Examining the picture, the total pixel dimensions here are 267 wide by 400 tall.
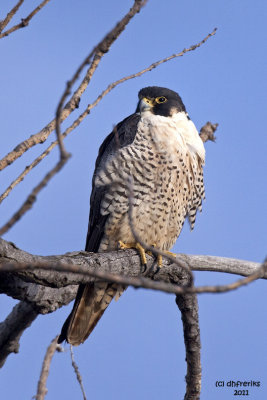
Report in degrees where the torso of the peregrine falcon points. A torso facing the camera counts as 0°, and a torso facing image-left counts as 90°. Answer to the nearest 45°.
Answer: approximately 315°

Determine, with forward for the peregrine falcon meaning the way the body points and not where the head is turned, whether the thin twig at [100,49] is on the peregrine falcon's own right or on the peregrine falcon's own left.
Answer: on the peregrine falcon's own right
